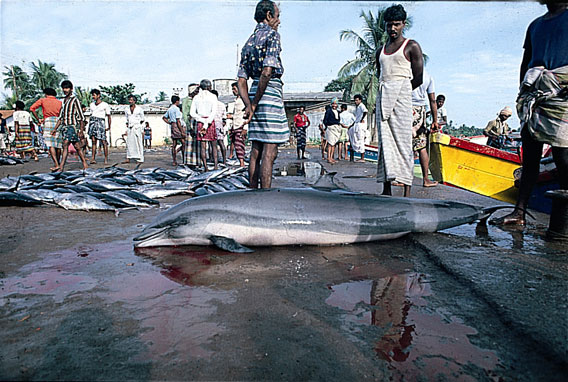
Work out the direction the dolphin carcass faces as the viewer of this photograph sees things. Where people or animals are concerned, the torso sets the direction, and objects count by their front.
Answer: facing to the left of the viewer

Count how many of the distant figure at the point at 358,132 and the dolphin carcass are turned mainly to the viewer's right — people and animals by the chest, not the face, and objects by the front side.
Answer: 0

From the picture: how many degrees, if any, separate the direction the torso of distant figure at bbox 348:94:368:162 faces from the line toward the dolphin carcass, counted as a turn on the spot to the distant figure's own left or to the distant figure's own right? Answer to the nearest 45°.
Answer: approximately 45° to the distant figure's own left

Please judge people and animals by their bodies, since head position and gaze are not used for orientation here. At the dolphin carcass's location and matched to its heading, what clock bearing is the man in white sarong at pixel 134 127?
The man in white sarong is roughly at 2 o'clock from the dolphin carcass.

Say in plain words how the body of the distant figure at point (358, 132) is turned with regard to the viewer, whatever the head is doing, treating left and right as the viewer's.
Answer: facing the viewer and to the left of the viewer

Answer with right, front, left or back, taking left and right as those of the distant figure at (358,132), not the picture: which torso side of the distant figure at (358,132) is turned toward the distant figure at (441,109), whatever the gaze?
left

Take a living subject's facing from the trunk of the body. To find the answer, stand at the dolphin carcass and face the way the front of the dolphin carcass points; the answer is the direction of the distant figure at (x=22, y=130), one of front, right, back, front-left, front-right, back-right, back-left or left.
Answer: front-right

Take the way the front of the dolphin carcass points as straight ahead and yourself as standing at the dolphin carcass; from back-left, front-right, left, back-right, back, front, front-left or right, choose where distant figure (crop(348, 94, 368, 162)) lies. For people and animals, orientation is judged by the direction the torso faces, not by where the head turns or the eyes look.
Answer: right

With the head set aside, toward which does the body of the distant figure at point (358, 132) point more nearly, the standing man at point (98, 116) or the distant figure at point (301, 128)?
the standing man

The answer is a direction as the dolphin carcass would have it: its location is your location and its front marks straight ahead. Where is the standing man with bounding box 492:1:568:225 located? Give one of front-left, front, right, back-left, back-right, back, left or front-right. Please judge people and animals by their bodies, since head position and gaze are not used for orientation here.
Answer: back

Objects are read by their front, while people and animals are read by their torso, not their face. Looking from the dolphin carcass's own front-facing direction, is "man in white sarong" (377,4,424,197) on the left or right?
on its right
